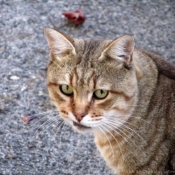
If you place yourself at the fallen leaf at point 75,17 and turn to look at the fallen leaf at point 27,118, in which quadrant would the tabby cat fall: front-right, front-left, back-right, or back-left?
front-left

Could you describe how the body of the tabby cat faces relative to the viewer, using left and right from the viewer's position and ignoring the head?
facing the viewer and to the left of the viewer

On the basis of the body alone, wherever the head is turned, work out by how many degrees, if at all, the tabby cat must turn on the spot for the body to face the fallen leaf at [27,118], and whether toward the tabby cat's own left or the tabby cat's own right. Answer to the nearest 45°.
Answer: approximately 90° to the tabby cat's own right

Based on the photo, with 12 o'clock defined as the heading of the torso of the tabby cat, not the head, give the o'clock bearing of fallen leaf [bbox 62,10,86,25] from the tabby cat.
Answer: The fallen leaf is roughly at 4 o'clock from the tabby cat.

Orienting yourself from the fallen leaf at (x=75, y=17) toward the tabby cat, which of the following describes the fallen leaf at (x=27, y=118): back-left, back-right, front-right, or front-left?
front-right
